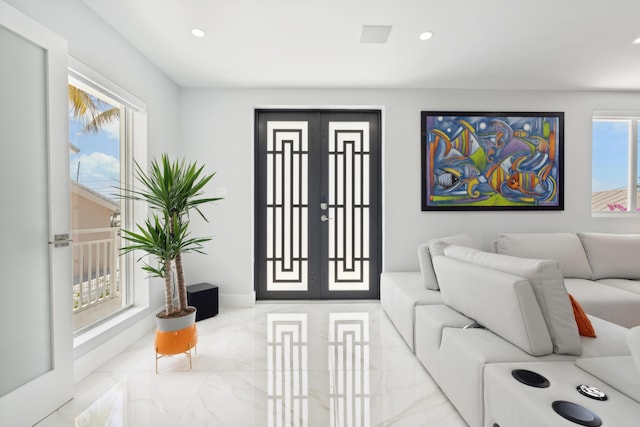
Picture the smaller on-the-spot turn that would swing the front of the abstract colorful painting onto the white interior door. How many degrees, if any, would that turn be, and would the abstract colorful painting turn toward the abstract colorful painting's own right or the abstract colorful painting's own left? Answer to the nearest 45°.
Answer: approximately 45° to the abstract colorful painting's own right

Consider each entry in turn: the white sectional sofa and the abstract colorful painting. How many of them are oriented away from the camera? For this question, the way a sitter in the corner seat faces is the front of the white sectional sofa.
0

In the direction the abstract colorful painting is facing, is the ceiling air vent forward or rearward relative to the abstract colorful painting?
forward

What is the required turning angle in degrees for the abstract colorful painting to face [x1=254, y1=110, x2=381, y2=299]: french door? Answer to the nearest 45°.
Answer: approximately 45° to its right

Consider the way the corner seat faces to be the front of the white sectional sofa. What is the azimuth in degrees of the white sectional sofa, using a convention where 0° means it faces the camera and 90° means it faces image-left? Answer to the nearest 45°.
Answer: approximately 315°

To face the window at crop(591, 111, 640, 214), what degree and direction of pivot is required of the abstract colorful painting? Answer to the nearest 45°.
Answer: approximately 135° to its left

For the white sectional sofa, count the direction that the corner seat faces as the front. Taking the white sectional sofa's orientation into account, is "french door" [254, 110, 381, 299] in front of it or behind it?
behind

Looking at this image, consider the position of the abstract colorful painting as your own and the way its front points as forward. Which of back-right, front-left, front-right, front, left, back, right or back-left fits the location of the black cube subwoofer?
front-right

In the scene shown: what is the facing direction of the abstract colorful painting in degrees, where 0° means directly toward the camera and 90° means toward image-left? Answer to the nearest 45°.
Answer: approximately 0°
